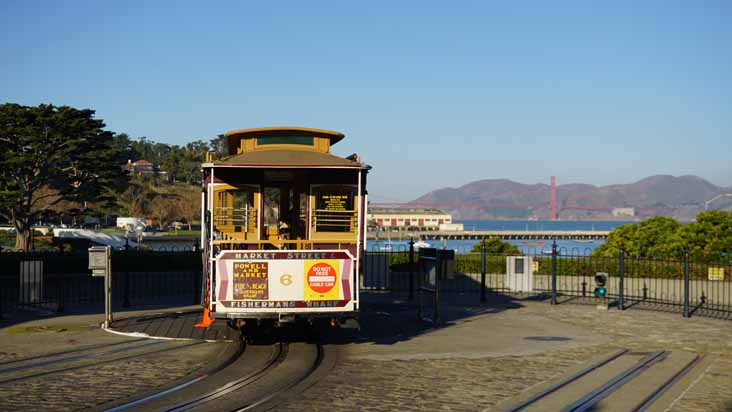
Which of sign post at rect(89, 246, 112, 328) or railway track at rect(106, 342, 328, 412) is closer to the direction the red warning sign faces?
the railway track

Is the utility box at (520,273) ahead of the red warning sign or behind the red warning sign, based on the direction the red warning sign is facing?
behind

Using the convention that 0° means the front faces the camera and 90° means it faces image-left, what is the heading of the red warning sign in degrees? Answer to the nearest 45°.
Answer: approximately 0°

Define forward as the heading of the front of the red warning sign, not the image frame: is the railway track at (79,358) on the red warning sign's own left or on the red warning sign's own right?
on the red warning sign's own right

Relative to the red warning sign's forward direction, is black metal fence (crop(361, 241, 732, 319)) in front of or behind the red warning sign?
behind
